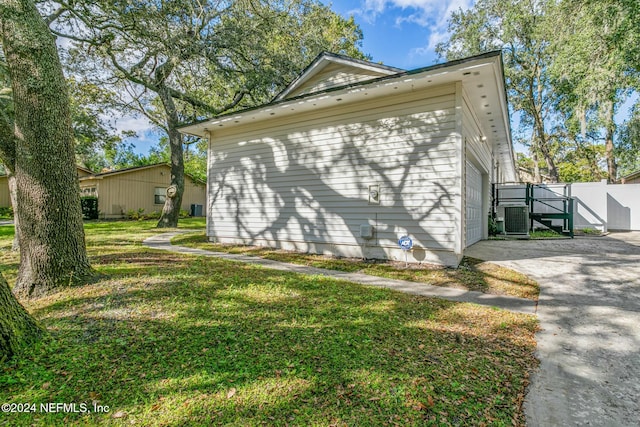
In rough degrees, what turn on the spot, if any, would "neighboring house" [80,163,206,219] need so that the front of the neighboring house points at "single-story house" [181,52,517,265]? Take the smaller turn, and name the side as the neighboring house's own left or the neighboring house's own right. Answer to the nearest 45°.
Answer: approximately 45° to the neighboring house's own left

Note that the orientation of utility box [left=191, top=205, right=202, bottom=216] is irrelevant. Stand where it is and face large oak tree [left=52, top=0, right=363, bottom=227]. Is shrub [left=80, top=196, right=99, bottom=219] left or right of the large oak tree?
right

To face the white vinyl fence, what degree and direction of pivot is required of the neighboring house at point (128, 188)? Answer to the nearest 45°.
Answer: approximately 90° to its left

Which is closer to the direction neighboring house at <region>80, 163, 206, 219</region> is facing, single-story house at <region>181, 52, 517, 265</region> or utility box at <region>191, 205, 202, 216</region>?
the single-story house

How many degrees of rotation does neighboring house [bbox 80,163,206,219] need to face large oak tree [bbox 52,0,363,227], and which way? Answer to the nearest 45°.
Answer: approximately 45° to its left

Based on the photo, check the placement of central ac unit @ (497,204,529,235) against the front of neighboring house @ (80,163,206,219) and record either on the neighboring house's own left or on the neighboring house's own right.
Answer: on the neighboring house's own left
